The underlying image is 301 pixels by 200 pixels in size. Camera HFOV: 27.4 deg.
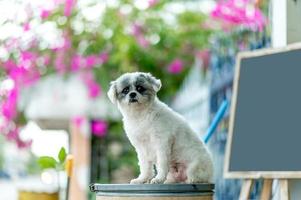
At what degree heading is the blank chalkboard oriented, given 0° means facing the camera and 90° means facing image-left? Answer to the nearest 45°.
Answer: approximately 45°

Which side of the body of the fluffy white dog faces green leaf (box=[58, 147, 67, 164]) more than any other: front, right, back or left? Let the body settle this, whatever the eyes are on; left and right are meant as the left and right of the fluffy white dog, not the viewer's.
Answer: right

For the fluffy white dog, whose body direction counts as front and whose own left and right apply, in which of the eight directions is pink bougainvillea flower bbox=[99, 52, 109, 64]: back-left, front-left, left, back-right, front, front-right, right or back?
back-right

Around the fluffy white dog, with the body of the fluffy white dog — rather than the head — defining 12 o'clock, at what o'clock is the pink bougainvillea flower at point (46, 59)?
The pink bougainvillea flower is roughly at 4 o'clock from the fluffy white dog.

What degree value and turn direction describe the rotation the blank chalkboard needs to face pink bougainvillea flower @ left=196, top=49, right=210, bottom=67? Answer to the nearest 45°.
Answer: approximately 135° to its right

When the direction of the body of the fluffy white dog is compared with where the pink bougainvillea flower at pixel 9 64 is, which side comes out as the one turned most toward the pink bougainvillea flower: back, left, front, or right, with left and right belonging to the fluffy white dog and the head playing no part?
right

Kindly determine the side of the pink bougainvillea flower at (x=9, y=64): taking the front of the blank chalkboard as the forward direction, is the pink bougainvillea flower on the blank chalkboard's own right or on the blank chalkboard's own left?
on the blank chalkboard's own right
